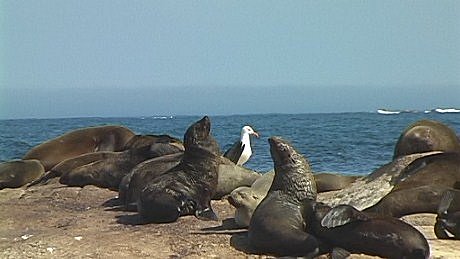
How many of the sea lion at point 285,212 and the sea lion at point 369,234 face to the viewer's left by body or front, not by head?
1

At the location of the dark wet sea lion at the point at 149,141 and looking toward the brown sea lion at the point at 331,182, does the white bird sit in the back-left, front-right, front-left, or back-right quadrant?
front-left

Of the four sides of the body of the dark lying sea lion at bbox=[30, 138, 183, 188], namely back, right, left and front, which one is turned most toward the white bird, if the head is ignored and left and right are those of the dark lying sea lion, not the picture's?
front

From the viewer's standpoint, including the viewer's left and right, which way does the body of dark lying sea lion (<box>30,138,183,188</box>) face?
facing to the right of the viewer

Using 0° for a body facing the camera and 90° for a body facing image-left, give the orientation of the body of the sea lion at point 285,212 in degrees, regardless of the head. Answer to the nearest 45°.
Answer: approximately 90°

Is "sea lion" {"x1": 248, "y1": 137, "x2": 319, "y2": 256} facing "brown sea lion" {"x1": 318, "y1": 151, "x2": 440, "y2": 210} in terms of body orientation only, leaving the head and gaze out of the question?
no
